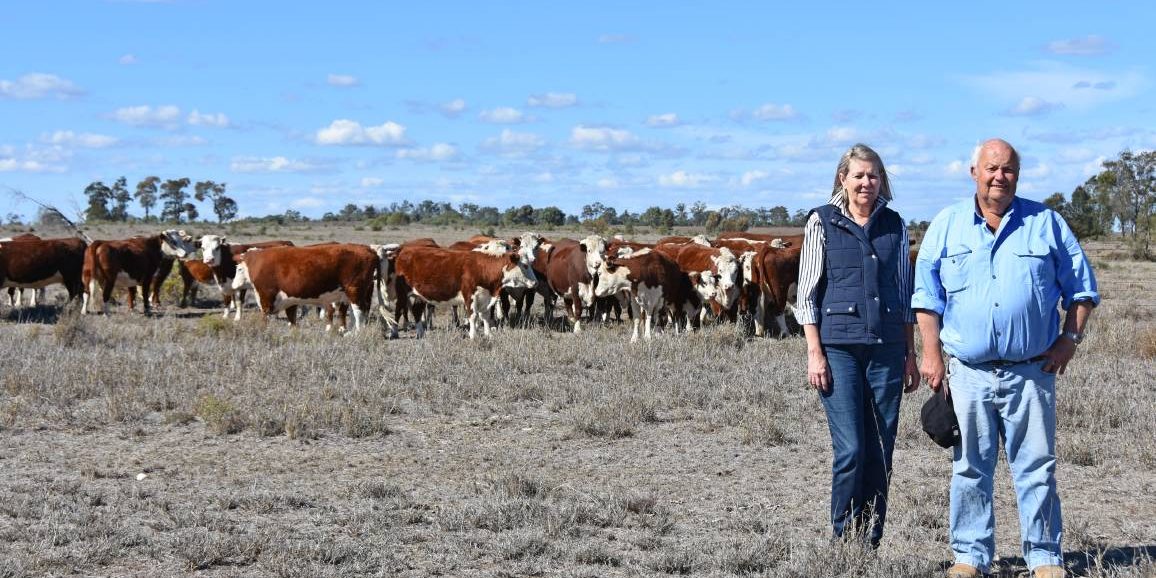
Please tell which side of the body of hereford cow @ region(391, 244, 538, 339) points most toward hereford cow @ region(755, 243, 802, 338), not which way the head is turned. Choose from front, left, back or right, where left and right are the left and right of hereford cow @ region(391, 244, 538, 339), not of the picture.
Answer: front

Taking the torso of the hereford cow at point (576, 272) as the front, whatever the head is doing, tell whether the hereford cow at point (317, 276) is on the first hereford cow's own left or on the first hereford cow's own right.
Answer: on the first hereford cow's own right

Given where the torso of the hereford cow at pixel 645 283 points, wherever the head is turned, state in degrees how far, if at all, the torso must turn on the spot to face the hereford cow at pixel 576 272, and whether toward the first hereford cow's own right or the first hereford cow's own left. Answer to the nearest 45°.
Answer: approximately 90° to the first hereford cow's own right

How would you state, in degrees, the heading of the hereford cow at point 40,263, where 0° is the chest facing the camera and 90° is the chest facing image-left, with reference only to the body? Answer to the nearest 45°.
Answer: approximately 90°

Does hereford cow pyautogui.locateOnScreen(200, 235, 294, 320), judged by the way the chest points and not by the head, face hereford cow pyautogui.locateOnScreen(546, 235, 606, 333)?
no

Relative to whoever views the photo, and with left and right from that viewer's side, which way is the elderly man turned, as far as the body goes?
facing the viewer

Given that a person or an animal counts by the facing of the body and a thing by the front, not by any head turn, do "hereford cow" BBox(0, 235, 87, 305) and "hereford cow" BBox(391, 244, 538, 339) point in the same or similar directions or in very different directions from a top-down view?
very different directions

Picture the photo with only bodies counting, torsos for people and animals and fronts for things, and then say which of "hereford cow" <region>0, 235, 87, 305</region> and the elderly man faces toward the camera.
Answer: the elderly man

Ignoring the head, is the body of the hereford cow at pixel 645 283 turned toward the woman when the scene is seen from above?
no

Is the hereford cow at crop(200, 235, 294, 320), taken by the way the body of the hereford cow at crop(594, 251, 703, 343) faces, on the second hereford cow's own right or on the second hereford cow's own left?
on the second hereford cow's own right

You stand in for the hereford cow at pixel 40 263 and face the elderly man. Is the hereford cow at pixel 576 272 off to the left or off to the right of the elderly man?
left

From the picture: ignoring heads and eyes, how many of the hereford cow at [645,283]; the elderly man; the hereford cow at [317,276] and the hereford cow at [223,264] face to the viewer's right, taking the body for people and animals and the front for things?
0

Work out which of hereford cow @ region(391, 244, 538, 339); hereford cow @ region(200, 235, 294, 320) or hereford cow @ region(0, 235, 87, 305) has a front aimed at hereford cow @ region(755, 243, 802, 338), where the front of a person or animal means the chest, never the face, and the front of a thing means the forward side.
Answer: hereford cow @ region(391, 244, 538, 339)
